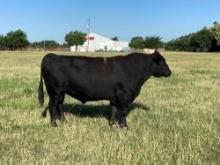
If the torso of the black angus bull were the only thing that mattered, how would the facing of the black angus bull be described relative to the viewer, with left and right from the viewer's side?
facing to the right of the viewer
